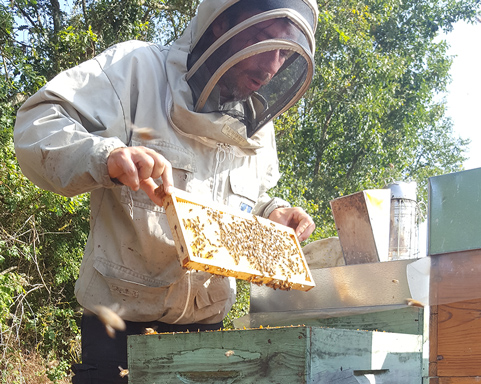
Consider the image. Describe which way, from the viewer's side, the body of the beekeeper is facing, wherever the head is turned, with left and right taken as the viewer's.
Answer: facing the viewer and to the right of the viewer

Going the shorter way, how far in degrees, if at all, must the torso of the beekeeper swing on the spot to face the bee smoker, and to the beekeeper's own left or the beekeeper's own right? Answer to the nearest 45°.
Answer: approximately 90° to the beekeeper's own left
